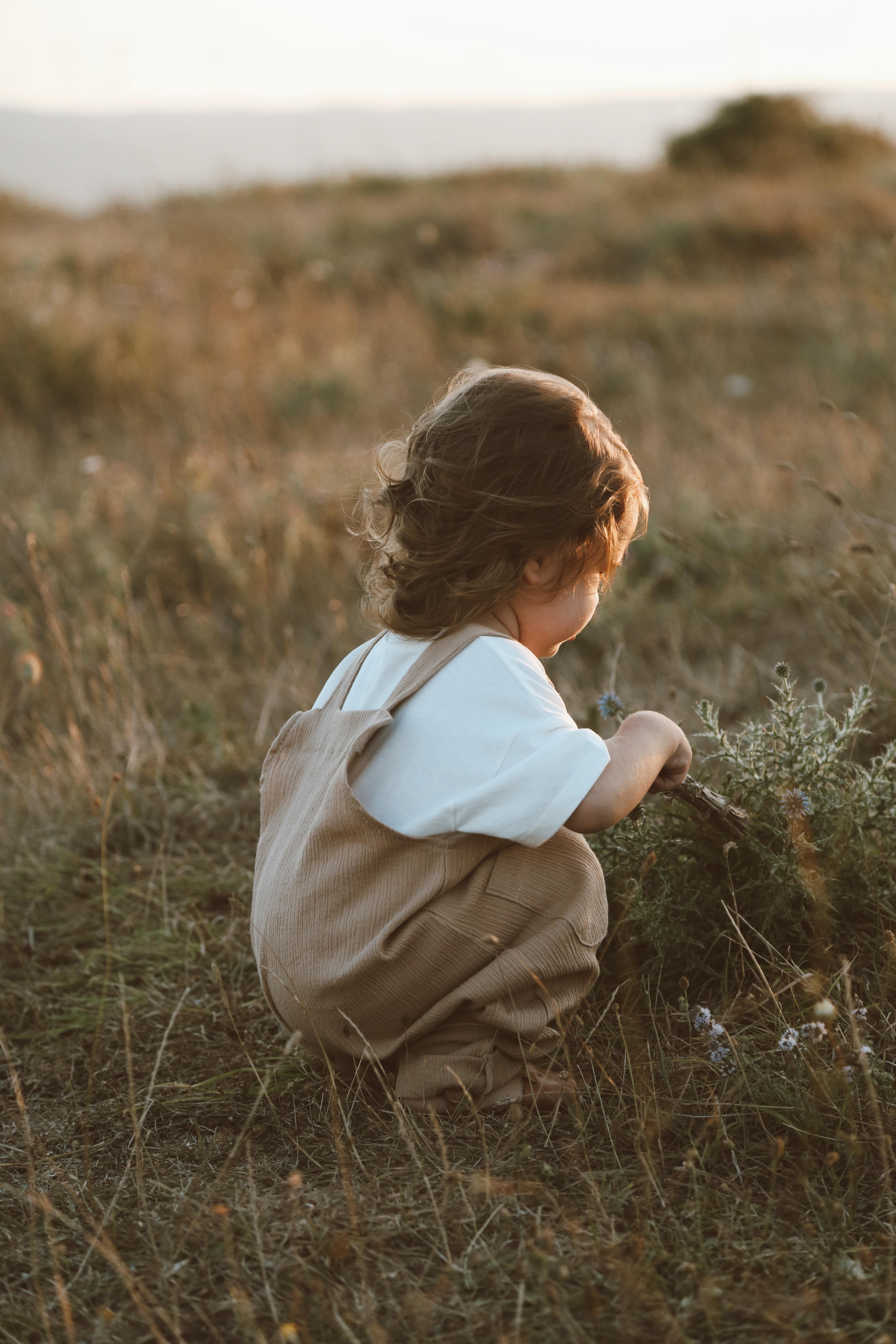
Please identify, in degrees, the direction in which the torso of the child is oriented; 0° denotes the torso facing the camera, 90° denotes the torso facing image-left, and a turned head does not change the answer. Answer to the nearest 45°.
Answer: approximately 225°

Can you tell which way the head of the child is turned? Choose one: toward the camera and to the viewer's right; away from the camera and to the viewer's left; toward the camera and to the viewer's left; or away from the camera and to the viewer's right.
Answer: away from the camera and to the viewer's right

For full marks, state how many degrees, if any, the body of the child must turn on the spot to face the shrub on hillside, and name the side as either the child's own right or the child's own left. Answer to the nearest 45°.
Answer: approximately 45° to the child's own left
